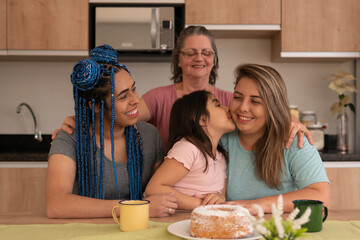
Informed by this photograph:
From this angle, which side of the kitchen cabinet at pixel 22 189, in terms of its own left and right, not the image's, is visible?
front

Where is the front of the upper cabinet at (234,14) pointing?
toward the camera

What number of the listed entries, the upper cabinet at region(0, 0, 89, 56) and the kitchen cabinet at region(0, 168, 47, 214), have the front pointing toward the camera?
2

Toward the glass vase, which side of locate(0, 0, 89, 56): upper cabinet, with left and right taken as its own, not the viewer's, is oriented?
left

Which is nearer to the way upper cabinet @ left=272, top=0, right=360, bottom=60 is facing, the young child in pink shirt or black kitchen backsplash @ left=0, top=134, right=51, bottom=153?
the young child in pink shirt

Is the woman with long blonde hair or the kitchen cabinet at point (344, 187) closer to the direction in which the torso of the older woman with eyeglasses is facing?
the woman with long blonde hair

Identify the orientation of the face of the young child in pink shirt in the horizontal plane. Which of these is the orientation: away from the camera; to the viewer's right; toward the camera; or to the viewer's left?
to the viewer's right

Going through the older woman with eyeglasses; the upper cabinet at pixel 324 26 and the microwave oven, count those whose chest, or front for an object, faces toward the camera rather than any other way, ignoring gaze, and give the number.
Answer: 3

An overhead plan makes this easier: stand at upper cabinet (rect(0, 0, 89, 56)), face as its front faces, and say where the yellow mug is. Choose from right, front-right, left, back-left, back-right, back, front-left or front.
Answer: front

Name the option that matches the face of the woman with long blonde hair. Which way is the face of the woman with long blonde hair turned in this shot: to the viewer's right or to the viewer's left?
to the viewer's left

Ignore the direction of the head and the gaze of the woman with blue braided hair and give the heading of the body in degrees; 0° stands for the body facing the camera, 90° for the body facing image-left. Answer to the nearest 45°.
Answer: approximately 315°

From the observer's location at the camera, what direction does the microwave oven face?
facing the viewer

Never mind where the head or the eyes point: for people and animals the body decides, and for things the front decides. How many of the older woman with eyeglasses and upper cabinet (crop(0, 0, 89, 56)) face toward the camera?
2
